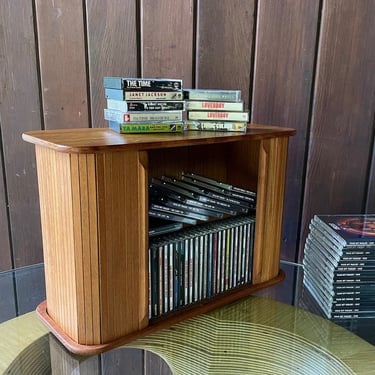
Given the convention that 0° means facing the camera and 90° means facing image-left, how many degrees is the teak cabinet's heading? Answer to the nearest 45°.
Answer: approximately 315°
